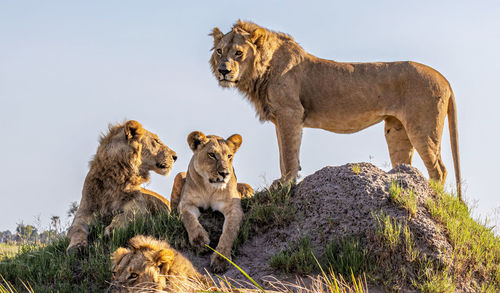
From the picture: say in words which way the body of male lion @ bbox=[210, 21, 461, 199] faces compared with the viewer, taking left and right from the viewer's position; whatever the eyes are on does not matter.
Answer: facing to the left of the viewer

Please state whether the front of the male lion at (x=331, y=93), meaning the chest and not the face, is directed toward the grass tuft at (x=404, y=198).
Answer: no

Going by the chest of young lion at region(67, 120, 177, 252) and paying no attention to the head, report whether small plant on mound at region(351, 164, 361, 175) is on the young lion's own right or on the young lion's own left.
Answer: on the young lion's own left

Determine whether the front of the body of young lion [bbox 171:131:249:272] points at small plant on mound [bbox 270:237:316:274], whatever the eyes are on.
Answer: no

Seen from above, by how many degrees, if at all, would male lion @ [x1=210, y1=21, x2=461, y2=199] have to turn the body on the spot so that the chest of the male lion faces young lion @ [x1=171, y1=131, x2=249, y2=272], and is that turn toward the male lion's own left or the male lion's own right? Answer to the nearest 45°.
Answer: approximately 45° to the male lion's own left

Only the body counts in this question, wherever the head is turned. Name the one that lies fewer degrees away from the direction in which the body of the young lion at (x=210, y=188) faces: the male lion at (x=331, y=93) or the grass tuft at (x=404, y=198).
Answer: the grass tuft

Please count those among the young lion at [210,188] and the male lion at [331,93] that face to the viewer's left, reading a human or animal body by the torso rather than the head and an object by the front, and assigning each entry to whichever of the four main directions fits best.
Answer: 1

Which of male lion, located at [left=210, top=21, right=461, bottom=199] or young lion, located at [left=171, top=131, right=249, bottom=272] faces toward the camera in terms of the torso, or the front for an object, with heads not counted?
the young lion

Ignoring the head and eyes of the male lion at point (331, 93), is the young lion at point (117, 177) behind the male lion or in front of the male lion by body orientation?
in front

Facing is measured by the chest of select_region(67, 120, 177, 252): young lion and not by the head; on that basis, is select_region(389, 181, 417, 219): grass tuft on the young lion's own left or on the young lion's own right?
on the young lion's own left

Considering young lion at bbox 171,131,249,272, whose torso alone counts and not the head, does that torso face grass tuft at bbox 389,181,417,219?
no

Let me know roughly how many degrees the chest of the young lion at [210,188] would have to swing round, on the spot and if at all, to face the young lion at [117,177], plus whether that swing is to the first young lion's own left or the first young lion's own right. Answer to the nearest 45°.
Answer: approximately 135° to the first young lion's own right

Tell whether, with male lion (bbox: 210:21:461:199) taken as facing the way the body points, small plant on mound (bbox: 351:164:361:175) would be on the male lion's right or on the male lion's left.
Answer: on the male lion's left

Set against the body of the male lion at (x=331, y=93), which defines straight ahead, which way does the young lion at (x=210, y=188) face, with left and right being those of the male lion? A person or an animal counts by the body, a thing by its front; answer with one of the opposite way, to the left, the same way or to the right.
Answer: to the left

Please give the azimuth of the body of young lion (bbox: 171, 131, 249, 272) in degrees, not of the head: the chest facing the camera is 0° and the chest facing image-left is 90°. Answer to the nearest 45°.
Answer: approximately 0°
